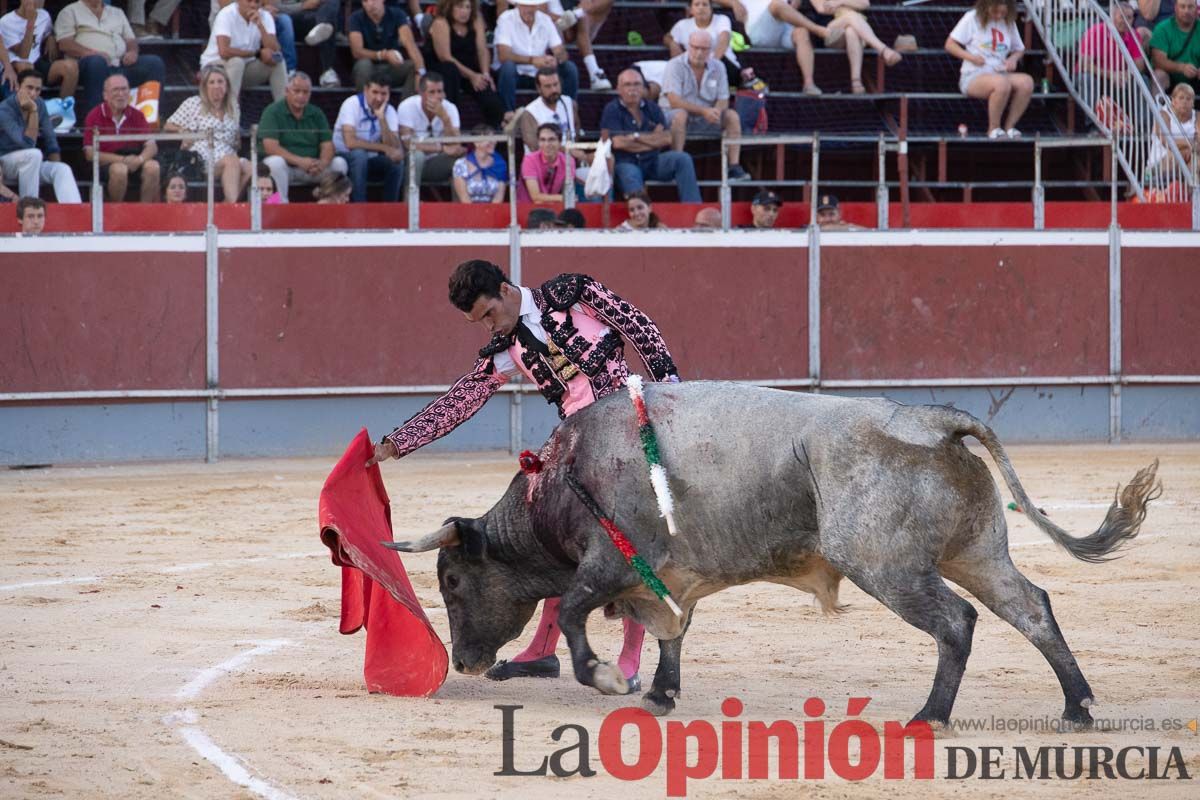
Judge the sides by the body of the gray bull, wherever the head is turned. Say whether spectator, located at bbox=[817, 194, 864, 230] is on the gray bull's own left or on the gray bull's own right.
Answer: on the gray bull's own right

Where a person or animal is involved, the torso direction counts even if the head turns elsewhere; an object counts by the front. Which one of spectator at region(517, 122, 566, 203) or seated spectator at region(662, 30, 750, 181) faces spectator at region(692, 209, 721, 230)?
the seated spectator

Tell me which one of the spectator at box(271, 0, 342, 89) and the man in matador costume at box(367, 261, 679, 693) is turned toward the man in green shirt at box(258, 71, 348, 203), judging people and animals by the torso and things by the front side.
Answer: the spectator

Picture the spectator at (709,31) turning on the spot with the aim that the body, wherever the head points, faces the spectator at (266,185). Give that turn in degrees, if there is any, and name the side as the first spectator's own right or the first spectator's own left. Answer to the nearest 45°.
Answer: approximately 45° to the first spectator's own right

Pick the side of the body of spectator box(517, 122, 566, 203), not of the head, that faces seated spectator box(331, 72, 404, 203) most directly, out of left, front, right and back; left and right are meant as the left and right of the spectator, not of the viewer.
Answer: right

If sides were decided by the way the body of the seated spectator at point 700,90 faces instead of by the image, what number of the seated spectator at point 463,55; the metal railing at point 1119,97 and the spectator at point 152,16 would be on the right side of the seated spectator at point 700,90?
2

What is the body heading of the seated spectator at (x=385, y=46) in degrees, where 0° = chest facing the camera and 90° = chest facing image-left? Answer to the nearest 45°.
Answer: approximately 0°

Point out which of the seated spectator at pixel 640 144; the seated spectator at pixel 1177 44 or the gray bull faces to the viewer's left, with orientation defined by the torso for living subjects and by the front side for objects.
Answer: the gray bull

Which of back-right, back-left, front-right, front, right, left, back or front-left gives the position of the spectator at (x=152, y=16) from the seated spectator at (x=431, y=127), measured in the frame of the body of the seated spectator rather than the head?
back-right
